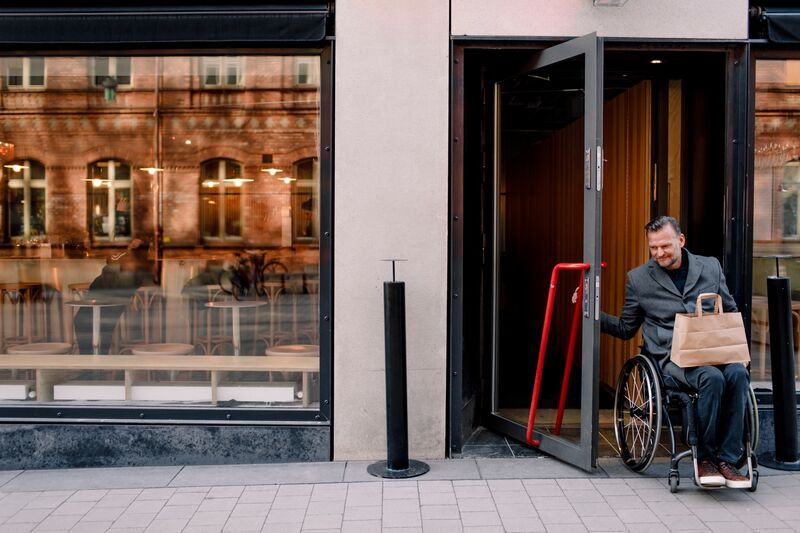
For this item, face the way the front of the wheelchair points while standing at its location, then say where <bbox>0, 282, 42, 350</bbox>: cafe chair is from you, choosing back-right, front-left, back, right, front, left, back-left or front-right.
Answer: back-right

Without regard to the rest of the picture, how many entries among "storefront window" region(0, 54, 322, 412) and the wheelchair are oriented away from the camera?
0

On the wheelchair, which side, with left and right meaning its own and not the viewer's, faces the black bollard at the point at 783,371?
left

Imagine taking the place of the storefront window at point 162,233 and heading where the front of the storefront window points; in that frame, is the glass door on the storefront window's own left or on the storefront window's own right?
on the storefront window's own left

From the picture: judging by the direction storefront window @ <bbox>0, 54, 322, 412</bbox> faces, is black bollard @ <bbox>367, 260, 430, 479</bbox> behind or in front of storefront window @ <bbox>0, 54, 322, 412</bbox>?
in front

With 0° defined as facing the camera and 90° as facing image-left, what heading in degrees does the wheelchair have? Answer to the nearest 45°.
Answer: approximately 315°

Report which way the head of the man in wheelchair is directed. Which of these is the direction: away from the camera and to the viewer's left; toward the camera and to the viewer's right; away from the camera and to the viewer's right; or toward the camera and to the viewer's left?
toward the camera and to the viewer's left
